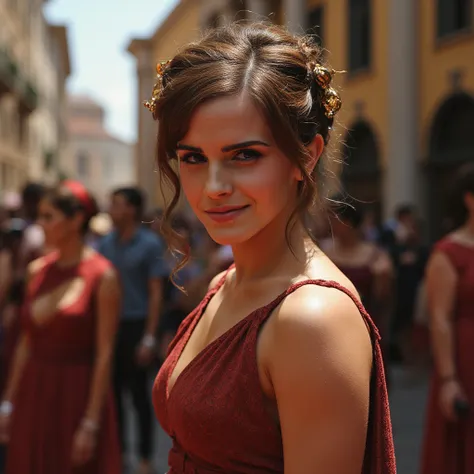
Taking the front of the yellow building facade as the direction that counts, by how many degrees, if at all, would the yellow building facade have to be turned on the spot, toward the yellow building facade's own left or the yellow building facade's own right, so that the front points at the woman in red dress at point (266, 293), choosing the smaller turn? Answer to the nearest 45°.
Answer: approximately 45° to the yellow building facade's own left

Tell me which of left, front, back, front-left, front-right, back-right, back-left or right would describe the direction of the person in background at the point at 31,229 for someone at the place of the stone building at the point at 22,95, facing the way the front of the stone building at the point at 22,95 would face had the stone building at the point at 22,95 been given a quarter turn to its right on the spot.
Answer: front

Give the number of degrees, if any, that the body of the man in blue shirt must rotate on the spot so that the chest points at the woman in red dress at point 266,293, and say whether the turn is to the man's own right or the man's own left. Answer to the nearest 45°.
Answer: approximately 45° to the man's own left

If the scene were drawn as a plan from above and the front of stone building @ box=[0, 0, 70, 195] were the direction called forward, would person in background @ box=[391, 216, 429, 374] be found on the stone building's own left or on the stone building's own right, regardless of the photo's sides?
on the stone building's own right

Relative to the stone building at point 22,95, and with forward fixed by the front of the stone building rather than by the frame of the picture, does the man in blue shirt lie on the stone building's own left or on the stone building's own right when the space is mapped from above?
on the stone building's own right

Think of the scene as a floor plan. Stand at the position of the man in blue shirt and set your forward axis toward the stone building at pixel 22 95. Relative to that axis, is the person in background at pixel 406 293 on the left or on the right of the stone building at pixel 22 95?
right

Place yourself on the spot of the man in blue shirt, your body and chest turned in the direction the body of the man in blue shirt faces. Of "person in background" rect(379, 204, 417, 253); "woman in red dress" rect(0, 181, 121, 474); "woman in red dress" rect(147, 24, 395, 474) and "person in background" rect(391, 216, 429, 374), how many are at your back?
2

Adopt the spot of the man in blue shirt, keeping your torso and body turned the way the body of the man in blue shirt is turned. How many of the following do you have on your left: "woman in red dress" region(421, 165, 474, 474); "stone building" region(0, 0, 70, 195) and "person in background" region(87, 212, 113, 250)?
1

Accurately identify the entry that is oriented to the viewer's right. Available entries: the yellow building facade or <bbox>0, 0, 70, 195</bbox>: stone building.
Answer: the stone building

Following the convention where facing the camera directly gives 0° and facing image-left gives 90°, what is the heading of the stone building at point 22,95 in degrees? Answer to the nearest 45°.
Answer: approximately 270°

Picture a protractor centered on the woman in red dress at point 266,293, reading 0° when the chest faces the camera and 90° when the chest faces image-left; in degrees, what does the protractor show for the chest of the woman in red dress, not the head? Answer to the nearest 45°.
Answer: approximately 45°
